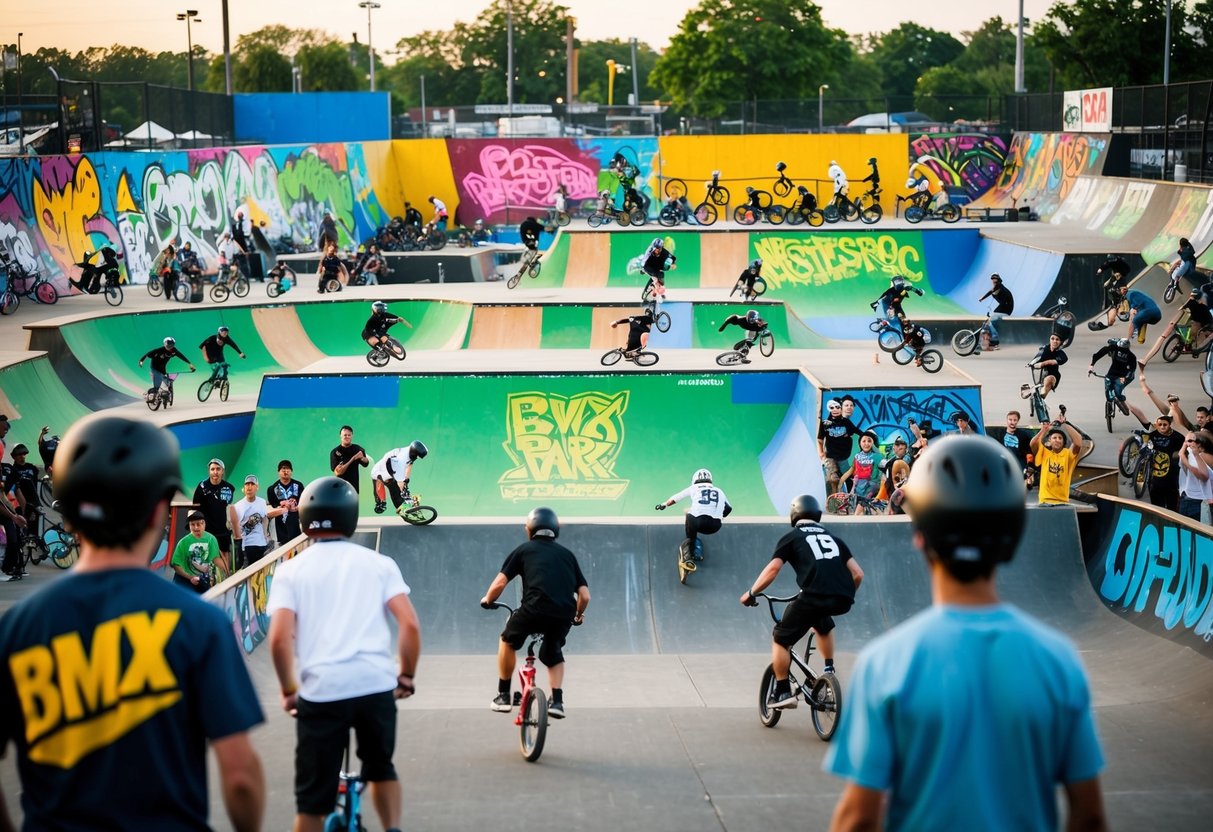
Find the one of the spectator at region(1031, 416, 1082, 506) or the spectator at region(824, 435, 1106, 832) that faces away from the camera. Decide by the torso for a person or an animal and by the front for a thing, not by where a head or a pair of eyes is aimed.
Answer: the spectator at region(824, 435, 1106, 832)

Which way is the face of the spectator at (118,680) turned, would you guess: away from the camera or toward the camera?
away from the camera

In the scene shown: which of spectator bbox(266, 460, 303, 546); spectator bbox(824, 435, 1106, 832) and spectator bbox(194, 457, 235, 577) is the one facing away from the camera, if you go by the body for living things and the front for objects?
spectator bbox(824, 435, 1106, 832)

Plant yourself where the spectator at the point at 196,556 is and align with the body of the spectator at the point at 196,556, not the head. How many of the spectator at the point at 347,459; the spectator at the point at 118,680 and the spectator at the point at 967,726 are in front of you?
2

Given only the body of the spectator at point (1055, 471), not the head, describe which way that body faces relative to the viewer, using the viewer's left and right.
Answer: facing the viewer

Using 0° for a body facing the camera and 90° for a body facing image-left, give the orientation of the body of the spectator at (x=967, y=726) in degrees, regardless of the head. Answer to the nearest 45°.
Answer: approximately 180°

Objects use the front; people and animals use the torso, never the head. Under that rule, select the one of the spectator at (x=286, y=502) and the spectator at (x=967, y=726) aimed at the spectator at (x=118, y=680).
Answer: the spectator at (x=286, y=502)

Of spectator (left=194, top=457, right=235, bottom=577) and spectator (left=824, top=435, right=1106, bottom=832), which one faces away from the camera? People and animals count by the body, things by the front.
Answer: spectator (left=824, top=435, right=1106, bottom=832)

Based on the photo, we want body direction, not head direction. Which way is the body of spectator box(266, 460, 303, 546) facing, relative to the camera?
toward the camera

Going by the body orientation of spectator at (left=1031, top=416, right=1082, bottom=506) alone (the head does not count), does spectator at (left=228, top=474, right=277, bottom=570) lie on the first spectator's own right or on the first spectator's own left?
on the first spectator's own right

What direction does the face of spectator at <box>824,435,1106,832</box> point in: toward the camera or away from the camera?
away from the camera

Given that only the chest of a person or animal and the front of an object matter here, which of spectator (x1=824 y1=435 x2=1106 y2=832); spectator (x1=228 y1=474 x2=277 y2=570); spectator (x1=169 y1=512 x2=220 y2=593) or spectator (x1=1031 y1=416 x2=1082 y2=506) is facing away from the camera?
spectator (x1=824 y1=435 x2=1106 y2=832)

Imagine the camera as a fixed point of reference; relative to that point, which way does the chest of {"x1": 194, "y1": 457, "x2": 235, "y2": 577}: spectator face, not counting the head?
toward the camera

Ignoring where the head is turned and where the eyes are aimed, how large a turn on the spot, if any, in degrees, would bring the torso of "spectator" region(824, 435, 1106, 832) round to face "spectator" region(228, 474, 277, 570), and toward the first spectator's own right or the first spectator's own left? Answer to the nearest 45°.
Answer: approximately 45° to the first spectator's own left

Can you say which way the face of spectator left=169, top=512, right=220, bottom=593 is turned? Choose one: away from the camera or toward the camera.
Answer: toward the camera
